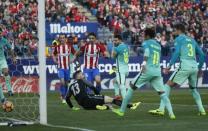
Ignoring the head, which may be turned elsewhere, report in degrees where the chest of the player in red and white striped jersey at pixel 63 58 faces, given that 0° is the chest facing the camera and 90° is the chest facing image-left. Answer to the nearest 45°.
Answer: approximately 0°

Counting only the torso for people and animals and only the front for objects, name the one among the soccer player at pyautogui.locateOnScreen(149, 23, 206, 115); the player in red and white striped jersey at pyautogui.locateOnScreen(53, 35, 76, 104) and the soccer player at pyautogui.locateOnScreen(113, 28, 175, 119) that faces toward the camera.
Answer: the player in red and white striped jersey

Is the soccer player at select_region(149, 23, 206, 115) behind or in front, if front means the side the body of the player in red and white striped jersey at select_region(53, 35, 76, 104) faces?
in front

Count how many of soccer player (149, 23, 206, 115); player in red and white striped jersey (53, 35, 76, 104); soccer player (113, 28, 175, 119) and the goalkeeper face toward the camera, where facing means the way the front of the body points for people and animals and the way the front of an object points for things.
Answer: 1

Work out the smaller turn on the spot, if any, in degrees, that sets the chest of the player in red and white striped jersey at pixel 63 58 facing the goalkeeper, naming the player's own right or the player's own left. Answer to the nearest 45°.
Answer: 0° — they already face them

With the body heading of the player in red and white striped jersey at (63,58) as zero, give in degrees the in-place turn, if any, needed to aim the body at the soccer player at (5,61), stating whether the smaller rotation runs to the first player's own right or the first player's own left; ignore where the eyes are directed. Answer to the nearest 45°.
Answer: approximately 45° to the first player's own right

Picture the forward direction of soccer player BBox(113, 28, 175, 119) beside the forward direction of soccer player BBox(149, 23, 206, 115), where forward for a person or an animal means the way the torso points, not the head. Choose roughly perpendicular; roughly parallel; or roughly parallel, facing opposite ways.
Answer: roughly parallel

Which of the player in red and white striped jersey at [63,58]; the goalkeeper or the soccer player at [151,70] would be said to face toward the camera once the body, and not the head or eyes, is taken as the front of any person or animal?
the player in red and white striped jersey

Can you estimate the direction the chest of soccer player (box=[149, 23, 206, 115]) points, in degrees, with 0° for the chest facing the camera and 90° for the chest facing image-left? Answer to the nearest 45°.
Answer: approximately 135°

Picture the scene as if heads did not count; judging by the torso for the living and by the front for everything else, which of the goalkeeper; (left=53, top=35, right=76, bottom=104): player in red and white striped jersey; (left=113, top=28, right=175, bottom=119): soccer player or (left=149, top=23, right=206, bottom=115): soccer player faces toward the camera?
the player in red and white striped jersey

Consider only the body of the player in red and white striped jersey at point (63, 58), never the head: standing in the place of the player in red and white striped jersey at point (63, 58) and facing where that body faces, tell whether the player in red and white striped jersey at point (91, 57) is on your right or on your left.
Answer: on your left
